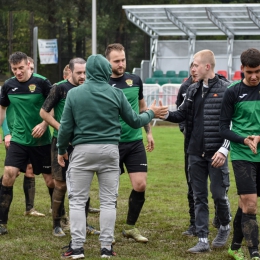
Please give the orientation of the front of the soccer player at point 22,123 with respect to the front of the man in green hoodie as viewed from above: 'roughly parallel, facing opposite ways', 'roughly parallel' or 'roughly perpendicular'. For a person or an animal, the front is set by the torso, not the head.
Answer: roughly parallel, facing opposite ways

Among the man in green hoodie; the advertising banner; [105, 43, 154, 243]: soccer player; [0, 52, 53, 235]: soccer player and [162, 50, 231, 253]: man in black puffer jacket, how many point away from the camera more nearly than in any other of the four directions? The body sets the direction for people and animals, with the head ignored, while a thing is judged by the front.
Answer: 1

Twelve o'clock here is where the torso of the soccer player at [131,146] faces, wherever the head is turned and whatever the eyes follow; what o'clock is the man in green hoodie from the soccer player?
The man in green hoodie is roughly at 2 o'clock from the soccer player.

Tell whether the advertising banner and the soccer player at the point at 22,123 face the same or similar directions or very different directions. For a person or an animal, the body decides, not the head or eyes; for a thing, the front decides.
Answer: same or similar directions

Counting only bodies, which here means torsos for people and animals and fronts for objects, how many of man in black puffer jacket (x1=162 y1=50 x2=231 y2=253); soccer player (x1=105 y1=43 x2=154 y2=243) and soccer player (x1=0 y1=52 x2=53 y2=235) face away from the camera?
0

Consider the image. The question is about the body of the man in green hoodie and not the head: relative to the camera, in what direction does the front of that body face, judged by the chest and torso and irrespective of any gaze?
away from the camera

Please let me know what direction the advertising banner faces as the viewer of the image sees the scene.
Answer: facing the viewer

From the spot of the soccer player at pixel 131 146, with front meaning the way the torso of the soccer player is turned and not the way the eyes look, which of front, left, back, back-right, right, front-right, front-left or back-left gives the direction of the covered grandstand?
back-left

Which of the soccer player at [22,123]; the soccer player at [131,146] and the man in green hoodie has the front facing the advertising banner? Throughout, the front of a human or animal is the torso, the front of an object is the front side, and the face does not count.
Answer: the man in green hoodie

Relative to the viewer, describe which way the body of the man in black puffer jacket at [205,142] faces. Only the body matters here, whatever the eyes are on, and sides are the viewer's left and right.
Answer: facing the viewer and to the left of the viewer

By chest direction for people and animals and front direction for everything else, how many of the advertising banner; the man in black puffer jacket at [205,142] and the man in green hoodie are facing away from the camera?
1

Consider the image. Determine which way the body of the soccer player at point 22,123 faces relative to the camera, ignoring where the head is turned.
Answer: toward the camera

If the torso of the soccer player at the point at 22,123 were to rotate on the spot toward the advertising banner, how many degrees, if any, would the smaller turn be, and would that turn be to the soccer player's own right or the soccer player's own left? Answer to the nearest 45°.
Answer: approximately 180°

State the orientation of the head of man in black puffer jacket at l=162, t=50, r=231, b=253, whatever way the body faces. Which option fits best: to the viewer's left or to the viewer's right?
to the viewer's left

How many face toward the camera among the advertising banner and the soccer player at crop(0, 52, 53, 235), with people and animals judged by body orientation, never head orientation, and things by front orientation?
2

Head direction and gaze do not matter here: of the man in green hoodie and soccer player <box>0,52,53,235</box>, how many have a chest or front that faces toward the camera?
1

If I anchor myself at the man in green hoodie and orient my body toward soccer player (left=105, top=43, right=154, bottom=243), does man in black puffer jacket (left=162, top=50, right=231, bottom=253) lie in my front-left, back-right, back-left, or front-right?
front-right
